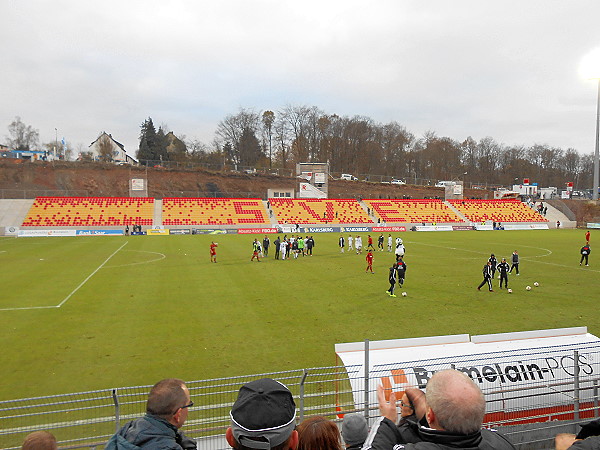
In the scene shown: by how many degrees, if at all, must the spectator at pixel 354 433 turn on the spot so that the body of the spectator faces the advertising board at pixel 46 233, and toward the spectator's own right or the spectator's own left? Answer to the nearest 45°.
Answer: approximately 45° to the spectator's own left

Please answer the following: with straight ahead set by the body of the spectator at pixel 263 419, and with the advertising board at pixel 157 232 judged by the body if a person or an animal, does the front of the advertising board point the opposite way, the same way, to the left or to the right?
the opposite way

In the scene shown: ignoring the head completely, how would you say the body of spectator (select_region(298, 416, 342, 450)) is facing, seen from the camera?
away from the camera

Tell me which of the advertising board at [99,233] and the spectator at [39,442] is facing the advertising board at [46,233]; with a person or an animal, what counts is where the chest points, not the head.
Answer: the spectator

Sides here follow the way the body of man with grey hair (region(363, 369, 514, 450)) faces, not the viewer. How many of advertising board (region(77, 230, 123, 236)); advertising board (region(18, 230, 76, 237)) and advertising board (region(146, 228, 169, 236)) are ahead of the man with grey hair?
3

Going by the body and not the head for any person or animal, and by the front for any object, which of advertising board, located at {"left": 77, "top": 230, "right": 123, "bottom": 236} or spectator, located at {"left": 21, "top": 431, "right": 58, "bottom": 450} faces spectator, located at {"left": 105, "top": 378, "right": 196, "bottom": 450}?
the advertising board

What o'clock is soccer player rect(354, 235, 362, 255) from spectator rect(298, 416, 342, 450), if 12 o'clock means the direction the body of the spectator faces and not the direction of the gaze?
The soccer player is roughly at 12 o'clock from the spectator.

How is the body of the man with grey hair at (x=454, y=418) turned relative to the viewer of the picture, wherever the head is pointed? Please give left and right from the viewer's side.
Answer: facing away from the viewer and to the left of the viewer

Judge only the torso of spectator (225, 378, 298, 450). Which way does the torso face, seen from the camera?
away from the camera

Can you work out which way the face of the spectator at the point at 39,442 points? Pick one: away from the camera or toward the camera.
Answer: away from the camera

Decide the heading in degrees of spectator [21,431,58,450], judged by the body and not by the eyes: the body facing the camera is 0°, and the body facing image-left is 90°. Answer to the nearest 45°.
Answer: approximately 180°

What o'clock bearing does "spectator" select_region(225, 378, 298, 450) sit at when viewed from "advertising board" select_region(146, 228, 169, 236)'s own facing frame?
The spectator is roughly at 12 o'clock from the advertising board.

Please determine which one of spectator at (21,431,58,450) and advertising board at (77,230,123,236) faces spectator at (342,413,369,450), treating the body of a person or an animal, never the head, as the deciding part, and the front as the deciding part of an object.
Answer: the advertising board

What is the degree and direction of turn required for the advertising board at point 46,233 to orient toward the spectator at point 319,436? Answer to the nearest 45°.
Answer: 0° — it already faces them
